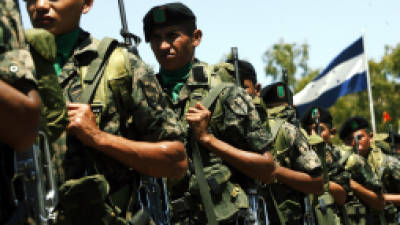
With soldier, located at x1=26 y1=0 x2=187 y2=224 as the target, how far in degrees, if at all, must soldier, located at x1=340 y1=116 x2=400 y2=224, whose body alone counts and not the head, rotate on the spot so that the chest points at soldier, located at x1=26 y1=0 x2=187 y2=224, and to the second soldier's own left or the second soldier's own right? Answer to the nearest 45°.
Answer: approximately 45° to the second soldier's own left

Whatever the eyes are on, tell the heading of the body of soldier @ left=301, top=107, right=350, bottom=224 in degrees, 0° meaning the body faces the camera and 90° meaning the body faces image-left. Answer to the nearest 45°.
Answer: approximately 45°

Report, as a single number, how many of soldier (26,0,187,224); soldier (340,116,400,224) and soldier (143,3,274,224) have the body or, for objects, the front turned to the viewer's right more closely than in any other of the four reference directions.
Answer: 0

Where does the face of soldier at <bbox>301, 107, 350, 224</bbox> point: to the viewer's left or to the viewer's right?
to the viewer's left

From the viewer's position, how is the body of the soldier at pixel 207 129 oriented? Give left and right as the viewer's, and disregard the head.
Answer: facing the viewer and to the left of the viewer

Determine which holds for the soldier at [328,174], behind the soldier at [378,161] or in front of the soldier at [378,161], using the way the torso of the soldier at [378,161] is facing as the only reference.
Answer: in front

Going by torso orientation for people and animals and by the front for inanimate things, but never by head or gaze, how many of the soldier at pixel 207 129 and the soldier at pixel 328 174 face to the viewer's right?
0

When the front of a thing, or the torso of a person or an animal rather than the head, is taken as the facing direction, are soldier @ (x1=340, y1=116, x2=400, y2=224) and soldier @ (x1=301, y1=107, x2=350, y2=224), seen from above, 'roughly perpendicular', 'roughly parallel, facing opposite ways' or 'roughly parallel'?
roughly parallel

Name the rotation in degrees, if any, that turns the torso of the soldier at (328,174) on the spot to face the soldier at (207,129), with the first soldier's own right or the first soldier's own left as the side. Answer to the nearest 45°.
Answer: approximately 45° to the first soldier's own left

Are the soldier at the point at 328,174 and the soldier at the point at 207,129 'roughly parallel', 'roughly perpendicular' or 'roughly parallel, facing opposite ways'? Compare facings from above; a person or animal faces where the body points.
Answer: roughly parallel

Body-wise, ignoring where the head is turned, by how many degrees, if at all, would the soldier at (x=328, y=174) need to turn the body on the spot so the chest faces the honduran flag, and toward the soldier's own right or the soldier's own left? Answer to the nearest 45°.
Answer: approximately 135° to the soldier's own right

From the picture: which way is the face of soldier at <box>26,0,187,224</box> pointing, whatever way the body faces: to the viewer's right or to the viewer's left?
to the viewer's left
